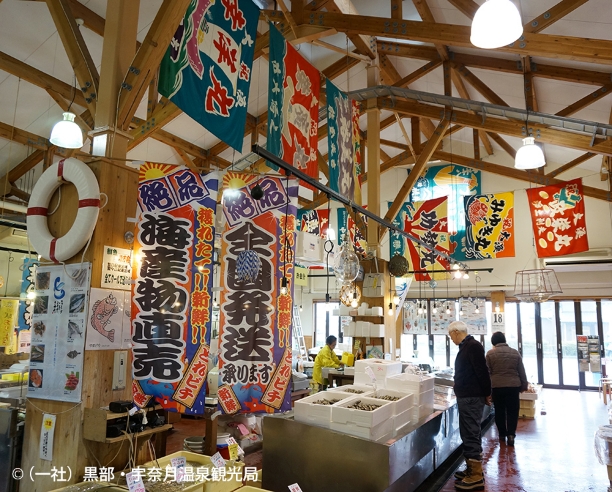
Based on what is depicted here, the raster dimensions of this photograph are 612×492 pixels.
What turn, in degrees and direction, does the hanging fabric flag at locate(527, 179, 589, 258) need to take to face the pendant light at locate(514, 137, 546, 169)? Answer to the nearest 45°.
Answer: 0° — it already faces it

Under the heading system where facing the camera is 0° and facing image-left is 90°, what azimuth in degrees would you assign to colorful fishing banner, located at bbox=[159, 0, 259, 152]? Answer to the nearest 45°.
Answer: approximately 0°

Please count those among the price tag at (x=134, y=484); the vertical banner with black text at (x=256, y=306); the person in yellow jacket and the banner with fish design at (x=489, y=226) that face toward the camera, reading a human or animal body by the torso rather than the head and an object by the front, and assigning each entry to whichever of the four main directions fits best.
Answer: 3

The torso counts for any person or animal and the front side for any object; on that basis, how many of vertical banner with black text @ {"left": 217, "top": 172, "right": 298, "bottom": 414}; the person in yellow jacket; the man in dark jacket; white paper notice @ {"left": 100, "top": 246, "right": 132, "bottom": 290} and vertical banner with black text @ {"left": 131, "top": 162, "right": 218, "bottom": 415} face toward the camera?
3

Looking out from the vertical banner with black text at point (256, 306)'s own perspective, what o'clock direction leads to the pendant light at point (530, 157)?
The pendant light is roughly at 9 o'clock from the vertical banner with black text.

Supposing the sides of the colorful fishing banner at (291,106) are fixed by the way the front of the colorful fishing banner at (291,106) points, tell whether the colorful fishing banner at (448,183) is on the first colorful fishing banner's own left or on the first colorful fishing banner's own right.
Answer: on the first colorful fishing banner's own left

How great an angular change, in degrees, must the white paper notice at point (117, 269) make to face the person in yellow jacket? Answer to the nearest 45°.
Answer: approximately 135° to its left
